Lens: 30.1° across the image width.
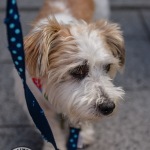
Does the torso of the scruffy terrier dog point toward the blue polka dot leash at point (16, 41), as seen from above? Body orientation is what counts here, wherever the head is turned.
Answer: no

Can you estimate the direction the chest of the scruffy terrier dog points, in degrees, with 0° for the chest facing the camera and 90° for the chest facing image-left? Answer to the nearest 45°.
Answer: approximately 315°
